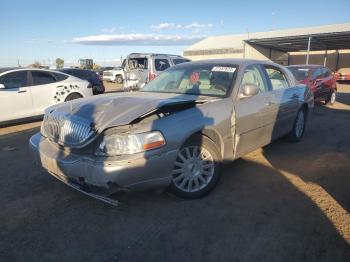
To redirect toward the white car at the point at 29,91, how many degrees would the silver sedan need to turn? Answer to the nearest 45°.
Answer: approximately 90° to its right

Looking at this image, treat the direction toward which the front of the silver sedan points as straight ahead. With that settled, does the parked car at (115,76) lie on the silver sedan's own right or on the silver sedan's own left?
on the silver sedan's own right

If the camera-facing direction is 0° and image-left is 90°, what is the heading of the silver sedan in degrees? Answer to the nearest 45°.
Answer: approximately 45°

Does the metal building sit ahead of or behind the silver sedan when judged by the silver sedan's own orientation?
behind

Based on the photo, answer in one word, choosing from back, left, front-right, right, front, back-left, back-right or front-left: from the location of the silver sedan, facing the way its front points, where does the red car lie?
back
